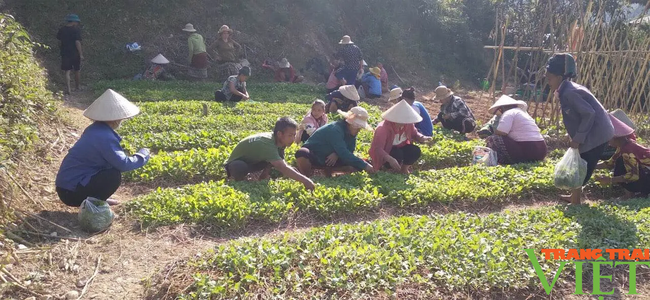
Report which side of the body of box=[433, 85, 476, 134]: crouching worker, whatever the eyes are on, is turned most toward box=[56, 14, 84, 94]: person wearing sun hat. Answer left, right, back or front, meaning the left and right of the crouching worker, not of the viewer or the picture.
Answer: front

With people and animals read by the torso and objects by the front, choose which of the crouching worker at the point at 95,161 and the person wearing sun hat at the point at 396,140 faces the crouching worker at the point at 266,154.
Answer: the crouching worker at the point at 95,161

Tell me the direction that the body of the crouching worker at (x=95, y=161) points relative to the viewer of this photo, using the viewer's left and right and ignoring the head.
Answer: facing to the right of the viewer

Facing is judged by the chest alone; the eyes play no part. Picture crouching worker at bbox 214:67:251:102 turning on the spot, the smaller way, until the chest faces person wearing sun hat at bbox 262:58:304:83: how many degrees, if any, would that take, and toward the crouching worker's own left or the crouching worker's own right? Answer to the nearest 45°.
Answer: approximately 90° to the crouching worker's own left

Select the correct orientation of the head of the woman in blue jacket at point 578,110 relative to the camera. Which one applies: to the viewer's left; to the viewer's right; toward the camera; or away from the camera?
to the viewer's left

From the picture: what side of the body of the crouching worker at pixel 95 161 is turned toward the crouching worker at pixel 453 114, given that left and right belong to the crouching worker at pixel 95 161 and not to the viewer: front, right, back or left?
front

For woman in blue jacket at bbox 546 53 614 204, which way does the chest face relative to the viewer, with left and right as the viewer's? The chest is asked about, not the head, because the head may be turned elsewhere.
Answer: facing to the left of the viewer

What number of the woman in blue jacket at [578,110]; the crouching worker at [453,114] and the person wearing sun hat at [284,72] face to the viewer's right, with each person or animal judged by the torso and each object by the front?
0

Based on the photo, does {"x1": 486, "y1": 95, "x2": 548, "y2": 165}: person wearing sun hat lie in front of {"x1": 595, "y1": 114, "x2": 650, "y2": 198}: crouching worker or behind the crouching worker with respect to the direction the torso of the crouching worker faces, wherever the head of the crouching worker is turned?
in front

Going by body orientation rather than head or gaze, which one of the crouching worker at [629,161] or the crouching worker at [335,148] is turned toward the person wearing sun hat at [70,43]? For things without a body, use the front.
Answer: the crouching worker at [629,161]
